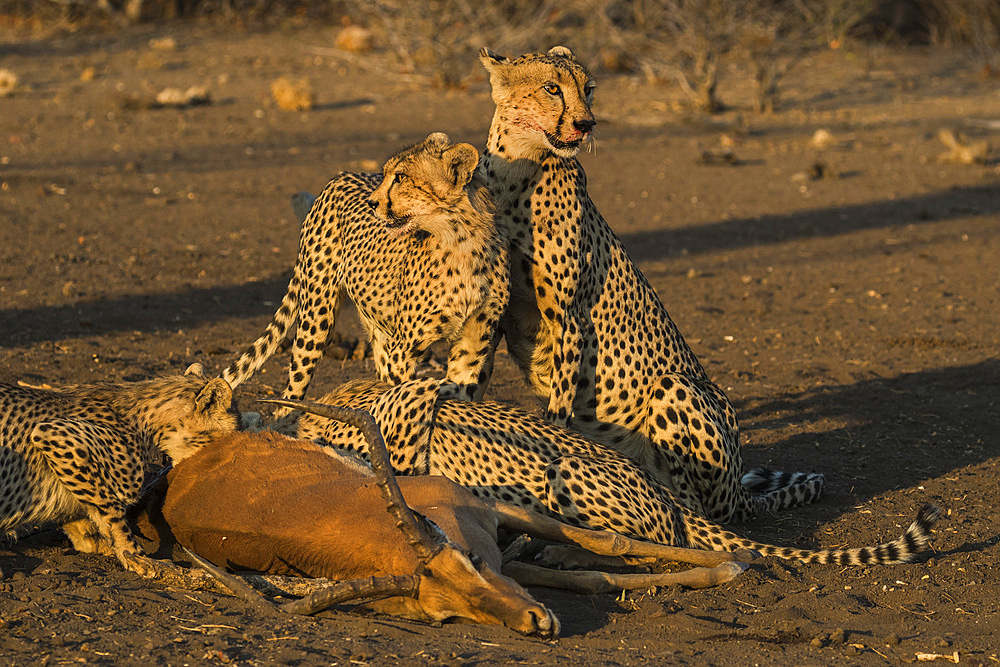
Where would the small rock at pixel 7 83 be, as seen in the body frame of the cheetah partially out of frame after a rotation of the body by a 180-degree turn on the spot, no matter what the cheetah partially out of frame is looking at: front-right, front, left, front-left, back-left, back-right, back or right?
right

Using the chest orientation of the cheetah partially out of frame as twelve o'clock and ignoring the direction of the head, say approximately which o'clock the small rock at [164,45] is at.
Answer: The small rock is roughly at 9 o'clock from the cheetah partially out of frame.

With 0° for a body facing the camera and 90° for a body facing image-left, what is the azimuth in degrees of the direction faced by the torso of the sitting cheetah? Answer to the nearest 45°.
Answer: approximately 45°

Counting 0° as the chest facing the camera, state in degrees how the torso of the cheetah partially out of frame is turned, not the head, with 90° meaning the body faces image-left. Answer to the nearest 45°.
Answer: approximately 270°

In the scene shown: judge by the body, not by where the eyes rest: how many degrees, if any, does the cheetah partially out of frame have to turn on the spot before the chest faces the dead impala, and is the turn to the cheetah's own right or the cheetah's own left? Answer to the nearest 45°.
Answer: approximately 45° to the cheetah's own right

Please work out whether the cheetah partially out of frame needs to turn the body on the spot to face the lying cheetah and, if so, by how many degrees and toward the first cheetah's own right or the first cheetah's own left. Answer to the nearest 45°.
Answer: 0° — it already faces it

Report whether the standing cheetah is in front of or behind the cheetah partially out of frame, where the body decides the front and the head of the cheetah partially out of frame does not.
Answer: in front

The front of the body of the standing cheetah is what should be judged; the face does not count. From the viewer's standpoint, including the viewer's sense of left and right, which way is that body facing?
facing the viewer and to the right of the viewer

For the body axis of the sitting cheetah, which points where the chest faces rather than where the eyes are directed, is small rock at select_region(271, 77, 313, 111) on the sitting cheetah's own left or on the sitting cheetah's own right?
on the sitting cheetah's own right

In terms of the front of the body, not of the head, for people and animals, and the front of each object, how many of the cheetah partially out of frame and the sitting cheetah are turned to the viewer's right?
1

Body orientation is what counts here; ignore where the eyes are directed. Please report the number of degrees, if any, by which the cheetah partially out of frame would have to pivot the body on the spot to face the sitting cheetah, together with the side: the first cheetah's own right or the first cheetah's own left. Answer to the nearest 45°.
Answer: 0° — it already faces it

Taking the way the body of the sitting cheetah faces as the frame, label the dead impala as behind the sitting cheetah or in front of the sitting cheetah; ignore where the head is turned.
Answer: in front

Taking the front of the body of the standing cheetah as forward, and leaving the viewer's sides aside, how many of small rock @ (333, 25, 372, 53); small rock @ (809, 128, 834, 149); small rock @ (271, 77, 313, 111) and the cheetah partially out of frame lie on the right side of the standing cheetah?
1
